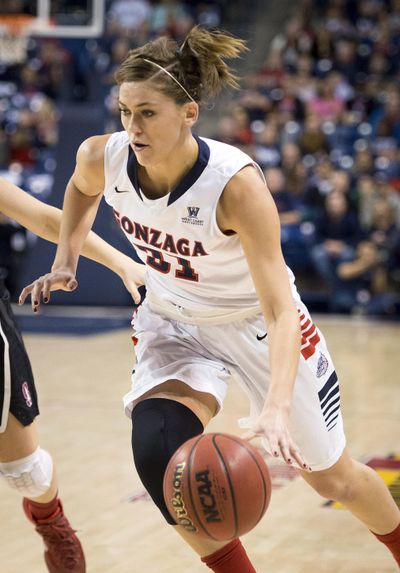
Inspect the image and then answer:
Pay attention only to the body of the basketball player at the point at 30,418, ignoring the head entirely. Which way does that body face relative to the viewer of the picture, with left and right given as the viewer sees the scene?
facing the viewer and to the right of the viewer

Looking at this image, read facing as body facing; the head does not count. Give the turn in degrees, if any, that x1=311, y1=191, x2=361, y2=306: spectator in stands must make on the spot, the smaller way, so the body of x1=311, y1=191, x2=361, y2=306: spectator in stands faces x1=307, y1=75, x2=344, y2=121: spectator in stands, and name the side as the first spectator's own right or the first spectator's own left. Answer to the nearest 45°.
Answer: approximately 180°

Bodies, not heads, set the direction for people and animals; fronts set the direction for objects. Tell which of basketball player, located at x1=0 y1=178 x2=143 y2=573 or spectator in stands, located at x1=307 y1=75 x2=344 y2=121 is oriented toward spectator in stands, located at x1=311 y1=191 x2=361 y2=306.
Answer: spectator in stands, located at x1=307 y1=75 x2=344 y2=121

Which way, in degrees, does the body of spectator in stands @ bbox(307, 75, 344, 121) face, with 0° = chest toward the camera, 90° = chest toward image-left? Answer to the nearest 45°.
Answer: approximately 0°

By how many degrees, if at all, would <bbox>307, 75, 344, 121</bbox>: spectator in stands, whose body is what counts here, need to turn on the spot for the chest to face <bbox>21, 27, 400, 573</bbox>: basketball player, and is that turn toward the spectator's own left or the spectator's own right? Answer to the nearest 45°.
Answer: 0° — they already face them

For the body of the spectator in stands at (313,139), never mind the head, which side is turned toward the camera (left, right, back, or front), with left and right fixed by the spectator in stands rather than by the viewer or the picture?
front

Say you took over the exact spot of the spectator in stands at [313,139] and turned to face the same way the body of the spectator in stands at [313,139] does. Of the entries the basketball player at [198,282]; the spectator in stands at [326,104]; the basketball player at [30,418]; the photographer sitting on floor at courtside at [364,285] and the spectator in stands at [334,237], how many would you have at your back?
1

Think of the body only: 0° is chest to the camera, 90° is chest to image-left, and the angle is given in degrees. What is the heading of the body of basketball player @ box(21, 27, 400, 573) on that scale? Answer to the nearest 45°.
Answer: approximately 45°

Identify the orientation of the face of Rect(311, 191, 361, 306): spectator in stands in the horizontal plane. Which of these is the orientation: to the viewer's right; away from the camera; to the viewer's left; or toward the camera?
toward the camera

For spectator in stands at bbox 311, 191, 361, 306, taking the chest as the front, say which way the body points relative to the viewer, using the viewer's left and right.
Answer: facing the viewer

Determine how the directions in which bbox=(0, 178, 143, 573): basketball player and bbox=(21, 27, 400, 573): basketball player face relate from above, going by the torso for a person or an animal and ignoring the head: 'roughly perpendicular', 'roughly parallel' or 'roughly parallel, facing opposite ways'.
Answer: roughly perpendicular

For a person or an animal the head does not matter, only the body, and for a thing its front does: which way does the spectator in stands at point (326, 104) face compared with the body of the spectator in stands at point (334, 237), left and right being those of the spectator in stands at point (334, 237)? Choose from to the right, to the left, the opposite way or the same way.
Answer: the same way

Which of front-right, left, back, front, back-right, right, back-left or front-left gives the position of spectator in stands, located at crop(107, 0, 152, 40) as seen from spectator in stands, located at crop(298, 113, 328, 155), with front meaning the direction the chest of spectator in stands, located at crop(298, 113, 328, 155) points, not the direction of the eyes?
back-right

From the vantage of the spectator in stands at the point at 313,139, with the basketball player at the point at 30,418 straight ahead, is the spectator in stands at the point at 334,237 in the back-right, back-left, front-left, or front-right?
front-left

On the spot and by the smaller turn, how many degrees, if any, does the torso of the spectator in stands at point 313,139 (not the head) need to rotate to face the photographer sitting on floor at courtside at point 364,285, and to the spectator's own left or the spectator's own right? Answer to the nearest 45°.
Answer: approximately 45° to the spectator's own left

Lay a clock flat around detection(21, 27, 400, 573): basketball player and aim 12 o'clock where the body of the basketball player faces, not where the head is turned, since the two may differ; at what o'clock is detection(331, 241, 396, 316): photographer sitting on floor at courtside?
The photographer sitting on floor at courtside is roughly at 5 o'clock from the basketball player.

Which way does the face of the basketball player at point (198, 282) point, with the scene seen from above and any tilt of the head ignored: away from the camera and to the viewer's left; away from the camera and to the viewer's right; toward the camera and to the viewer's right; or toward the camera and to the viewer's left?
toward the camera and to the viewer's left

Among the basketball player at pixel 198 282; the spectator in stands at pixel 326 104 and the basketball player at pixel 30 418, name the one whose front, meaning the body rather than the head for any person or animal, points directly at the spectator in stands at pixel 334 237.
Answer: the spectator in stands at pixel 326 104

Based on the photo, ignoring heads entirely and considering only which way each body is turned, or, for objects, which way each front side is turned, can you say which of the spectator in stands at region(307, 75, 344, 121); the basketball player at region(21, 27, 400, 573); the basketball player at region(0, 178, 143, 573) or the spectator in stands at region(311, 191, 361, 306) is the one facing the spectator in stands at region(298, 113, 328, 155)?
the spectator in stands at region(307, 75, 344, 121)

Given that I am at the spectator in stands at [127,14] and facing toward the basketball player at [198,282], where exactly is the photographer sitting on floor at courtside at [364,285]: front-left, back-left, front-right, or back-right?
front-left
